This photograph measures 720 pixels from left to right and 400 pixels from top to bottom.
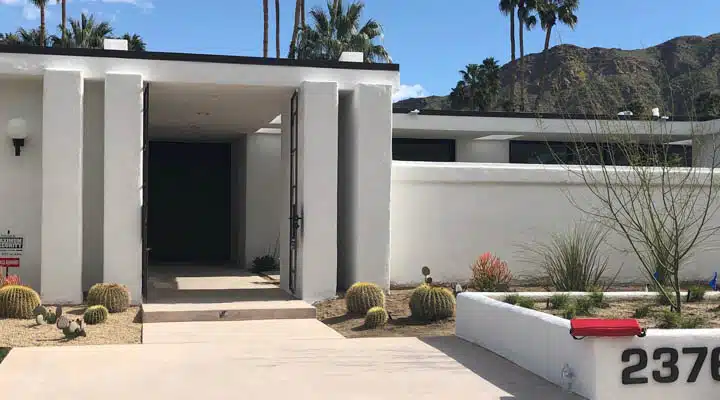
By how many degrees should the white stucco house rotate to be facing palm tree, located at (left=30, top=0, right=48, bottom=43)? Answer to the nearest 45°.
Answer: approximately 135° to its right

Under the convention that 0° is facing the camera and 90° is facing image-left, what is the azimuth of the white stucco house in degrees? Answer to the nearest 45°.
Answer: approximately 0°

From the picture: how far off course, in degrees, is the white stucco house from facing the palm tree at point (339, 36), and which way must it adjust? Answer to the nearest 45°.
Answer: approximately 180°

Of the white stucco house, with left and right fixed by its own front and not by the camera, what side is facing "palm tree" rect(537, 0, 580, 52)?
back

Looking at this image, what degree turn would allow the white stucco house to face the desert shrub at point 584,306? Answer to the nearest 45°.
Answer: approximately 45° to its left

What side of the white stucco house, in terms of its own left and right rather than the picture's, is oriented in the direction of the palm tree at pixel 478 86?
back

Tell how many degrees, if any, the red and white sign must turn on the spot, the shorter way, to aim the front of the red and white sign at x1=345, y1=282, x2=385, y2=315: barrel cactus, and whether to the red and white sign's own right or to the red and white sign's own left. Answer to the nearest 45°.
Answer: approximately 45° to the red and white sign's own left

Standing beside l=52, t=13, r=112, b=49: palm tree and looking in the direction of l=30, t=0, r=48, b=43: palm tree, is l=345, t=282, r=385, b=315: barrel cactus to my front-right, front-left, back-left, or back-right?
back-left

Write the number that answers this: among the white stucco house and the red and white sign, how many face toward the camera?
2

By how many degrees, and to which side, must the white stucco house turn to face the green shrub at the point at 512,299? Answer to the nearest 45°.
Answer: approximately 45° to its left

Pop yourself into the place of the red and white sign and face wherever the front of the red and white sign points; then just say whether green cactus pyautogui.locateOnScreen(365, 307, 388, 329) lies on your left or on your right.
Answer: on your left

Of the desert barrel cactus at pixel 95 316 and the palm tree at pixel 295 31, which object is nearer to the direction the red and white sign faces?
the desert barrel cactus
